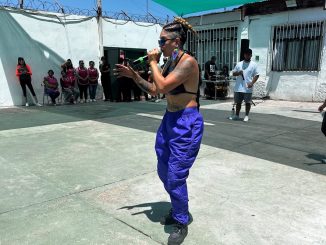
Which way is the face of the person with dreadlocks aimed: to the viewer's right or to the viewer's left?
to the viewer's left

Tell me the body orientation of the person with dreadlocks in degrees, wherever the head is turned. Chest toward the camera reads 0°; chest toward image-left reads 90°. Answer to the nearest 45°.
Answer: approximately 90°

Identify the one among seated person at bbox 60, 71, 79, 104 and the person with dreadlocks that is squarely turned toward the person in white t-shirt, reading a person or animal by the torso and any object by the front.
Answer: the seated person

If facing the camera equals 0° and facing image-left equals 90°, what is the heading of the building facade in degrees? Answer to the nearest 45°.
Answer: approximately 45°

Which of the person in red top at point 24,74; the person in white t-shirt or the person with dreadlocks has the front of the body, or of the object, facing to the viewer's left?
the person with dreadlocks

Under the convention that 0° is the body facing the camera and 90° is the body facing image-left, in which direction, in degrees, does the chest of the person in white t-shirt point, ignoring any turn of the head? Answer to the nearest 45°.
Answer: approximately 0°

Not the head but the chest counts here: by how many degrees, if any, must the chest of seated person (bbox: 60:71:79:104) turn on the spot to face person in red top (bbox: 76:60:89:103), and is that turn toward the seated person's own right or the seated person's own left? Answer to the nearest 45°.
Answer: approximately 45° to the seated person's own left
